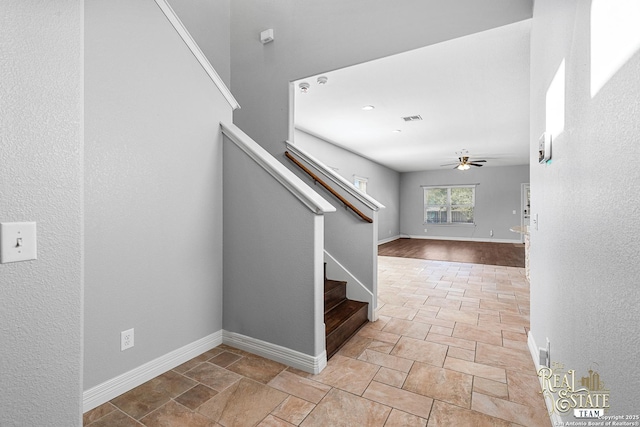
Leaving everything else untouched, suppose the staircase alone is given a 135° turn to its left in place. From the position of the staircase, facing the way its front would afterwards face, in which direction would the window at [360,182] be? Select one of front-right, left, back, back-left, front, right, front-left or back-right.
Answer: front

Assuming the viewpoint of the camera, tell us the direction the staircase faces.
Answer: facing the viewer and to the right of the viewer

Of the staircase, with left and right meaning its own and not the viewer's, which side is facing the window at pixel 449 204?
left
